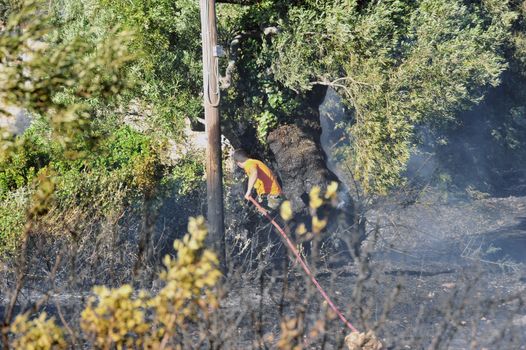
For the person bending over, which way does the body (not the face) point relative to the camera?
to the viewer's left

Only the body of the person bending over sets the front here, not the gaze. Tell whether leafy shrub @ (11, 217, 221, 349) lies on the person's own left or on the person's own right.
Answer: on the person's own left

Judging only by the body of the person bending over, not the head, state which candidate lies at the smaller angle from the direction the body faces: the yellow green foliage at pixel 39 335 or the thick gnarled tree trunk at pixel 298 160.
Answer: the yellow green foliage

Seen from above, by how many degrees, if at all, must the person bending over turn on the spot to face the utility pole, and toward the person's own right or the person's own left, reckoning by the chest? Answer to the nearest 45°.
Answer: approximately 45° to the person's own left

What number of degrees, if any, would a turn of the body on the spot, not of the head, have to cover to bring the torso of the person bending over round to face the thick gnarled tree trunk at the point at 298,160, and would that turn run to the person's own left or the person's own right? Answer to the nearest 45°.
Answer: approximately 135° to the person's own right

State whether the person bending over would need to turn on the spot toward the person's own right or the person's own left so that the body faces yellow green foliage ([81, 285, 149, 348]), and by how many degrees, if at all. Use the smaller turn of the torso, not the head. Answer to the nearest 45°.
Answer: approximately 90° to the person's own left

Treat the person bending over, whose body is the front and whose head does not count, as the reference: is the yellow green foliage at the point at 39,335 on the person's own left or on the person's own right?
on the person's own left
